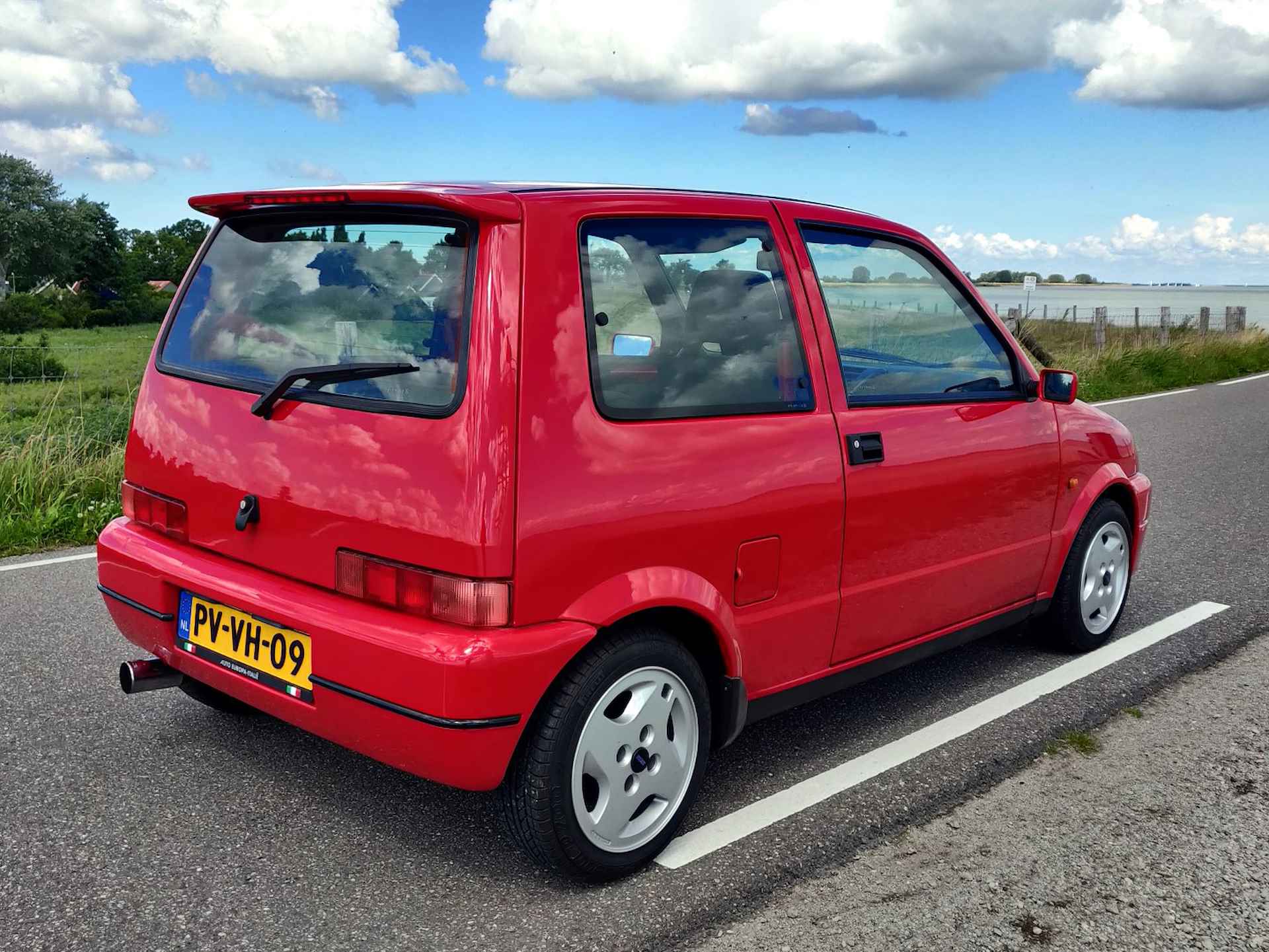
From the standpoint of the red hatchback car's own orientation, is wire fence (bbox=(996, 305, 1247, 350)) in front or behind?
in front

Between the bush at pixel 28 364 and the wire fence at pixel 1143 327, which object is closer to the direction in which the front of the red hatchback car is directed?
the wire fence

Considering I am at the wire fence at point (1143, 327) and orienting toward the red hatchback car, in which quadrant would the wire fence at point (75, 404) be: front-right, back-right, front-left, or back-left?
front-right

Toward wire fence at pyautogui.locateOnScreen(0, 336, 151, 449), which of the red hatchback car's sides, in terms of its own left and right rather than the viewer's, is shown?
left

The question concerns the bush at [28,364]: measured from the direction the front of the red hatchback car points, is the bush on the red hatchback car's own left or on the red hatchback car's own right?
on the red hatchback car's own left

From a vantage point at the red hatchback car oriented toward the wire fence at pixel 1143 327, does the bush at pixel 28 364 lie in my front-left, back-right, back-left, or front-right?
front-left

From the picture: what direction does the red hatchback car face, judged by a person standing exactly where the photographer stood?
facing away from the viewer and to the right of the viewer
